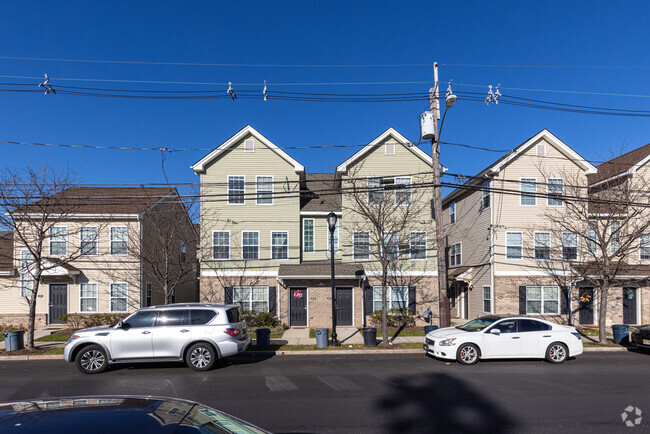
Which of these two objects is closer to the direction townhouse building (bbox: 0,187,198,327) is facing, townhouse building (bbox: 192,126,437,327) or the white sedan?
the white sedan

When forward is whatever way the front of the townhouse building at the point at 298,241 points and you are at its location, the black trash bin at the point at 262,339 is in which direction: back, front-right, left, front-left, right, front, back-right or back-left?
front

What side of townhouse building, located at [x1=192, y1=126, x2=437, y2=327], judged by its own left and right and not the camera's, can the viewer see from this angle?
front

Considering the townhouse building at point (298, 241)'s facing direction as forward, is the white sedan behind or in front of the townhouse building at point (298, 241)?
in front

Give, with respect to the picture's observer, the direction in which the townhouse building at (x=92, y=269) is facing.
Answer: facing the viewer and to the left of the viewer

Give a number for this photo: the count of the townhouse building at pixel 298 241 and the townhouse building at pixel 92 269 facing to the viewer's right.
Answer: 0

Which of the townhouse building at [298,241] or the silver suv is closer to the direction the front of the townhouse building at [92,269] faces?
the silver suv

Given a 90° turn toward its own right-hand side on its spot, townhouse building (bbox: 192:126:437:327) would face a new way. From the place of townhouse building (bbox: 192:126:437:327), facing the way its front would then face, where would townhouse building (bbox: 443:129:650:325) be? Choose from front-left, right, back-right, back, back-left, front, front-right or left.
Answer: back

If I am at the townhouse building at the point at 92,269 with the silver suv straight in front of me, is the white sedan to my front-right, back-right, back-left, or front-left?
front-left
